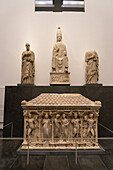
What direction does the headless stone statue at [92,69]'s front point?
toward the camera

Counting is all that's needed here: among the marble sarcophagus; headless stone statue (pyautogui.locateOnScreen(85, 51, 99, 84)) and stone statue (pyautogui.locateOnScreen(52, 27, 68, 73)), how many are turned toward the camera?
3

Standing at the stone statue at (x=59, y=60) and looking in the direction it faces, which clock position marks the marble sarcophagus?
The marble sarcophagus is roughly at 12 o'clock from the stone statue.

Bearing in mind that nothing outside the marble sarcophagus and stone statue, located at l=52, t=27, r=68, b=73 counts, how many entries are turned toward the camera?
2

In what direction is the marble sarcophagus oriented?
toward the camera

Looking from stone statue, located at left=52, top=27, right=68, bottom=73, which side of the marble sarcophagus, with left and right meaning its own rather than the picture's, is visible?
back

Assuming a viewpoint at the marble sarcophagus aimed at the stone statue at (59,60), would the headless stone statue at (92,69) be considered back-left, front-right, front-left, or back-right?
front-right

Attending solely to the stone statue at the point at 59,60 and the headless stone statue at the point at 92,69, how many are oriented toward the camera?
2

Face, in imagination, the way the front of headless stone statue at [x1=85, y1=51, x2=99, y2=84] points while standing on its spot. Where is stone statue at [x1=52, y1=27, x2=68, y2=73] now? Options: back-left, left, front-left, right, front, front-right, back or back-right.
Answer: right
